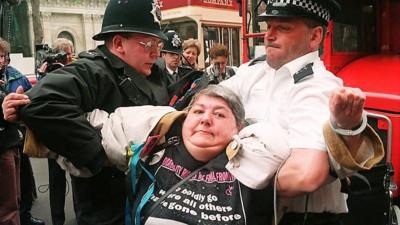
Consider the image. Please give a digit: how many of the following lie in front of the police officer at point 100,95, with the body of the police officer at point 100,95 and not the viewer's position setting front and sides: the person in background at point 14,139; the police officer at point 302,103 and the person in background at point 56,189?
1

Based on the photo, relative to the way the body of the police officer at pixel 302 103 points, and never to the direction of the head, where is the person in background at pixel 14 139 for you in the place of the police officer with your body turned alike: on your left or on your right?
on your right

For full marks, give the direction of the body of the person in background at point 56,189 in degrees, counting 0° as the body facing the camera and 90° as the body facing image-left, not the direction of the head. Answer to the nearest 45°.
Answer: approximately 45°

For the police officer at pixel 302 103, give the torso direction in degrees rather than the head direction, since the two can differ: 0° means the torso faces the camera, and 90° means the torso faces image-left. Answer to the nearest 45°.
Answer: approximately 45°

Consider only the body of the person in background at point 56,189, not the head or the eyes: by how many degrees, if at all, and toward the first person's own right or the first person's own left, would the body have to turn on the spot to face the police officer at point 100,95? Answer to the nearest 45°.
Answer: approximately 45° to the first person's own left

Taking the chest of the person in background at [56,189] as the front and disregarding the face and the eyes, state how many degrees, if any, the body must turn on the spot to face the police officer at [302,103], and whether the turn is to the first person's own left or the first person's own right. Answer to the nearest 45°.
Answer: approximately 45° to the first person's own left
